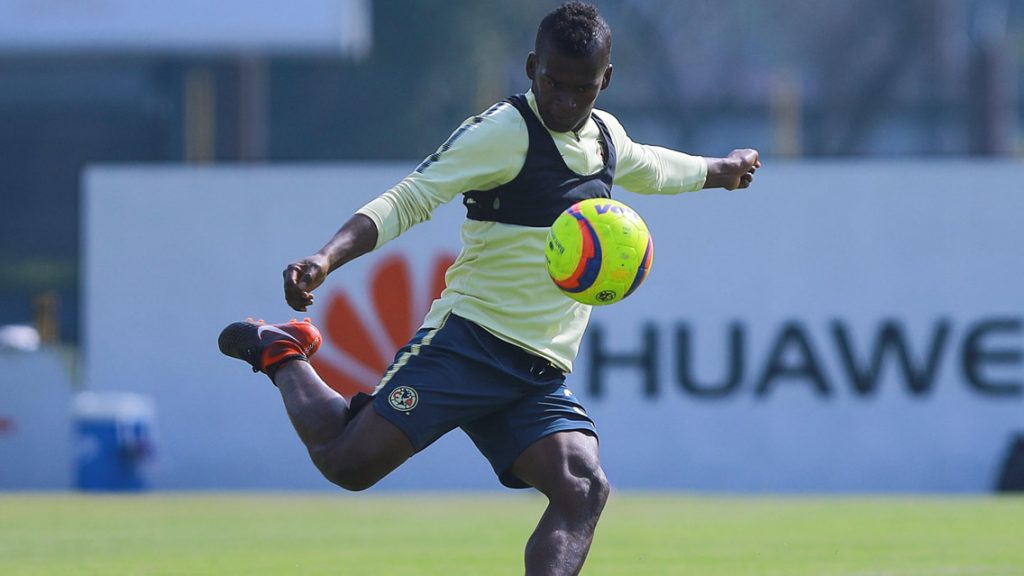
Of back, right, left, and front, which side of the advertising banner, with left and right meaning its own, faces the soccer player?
front

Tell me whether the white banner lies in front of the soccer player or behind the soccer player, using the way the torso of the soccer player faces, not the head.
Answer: behind

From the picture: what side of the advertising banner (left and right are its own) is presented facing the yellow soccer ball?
front

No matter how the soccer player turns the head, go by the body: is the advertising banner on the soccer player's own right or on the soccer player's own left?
on the soccer player's own left

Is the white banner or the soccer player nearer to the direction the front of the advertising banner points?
the soccer player

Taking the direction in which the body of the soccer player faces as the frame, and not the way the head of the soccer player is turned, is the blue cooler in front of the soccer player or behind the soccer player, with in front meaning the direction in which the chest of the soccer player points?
behind

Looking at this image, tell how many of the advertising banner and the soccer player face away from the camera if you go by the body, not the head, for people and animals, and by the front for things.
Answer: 0

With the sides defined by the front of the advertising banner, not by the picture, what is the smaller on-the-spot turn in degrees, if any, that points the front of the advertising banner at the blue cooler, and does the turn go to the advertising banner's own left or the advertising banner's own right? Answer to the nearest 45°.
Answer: approximately 90° to the advertising banner's own right

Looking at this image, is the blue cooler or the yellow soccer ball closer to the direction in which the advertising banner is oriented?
the yellow soccer ball
